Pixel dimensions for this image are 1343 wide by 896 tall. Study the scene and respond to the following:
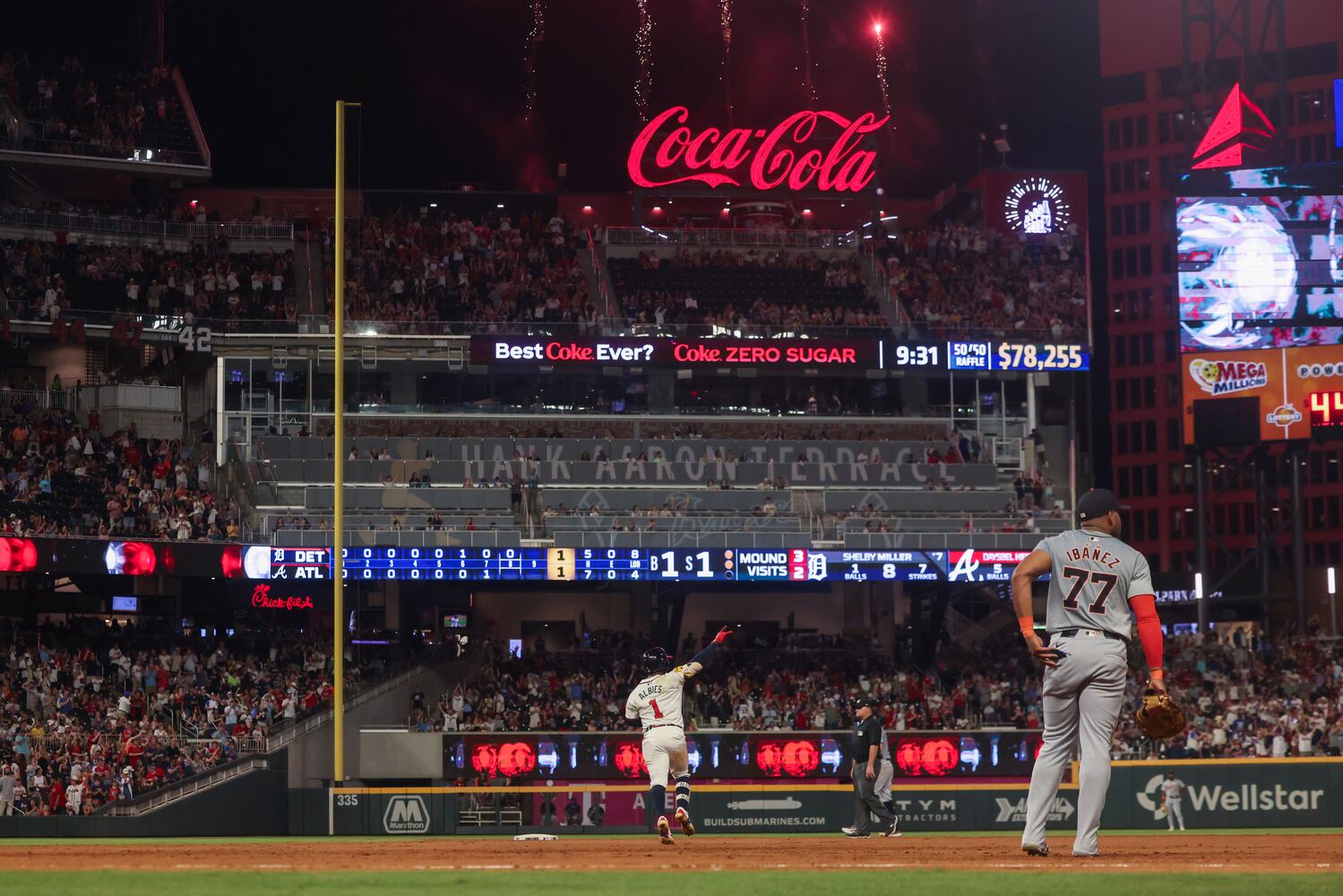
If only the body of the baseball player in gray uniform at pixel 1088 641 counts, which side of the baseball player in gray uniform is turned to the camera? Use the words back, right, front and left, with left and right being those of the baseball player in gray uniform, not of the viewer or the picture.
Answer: back

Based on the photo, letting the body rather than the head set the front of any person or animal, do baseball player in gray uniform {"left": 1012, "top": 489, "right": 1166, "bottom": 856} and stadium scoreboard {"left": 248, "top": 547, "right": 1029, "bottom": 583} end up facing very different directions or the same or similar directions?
very different directions

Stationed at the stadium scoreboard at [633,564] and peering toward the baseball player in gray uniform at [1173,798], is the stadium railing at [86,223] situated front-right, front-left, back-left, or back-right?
back-right

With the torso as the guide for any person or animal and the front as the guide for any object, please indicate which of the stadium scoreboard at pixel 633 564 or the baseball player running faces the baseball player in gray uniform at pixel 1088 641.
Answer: the stadium scoreboard

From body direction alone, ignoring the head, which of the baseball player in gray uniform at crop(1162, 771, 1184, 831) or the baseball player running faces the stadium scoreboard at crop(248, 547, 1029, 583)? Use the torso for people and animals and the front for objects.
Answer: the baseball player running

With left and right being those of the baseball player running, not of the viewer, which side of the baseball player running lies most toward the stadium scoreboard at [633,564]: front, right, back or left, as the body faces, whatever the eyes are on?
front

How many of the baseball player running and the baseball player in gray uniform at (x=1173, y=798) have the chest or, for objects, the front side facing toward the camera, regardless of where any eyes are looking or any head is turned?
1

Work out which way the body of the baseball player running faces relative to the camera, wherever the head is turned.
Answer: away from the camera

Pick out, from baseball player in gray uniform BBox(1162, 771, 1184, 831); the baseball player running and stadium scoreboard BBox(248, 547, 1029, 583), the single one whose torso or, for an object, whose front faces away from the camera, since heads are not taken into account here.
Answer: the baseball player running

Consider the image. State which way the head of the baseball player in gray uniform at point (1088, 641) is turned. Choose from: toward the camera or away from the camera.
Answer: away from the camera

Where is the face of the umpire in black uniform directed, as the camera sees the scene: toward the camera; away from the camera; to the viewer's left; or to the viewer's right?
to the viewer's left

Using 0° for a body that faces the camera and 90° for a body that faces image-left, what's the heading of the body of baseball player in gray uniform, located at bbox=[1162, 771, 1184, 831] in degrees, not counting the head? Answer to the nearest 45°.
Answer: approximately 0°

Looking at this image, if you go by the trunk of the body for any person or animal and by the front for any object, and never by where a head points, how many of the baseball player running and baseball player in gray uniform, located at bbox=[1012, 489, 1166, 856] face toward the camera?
0
